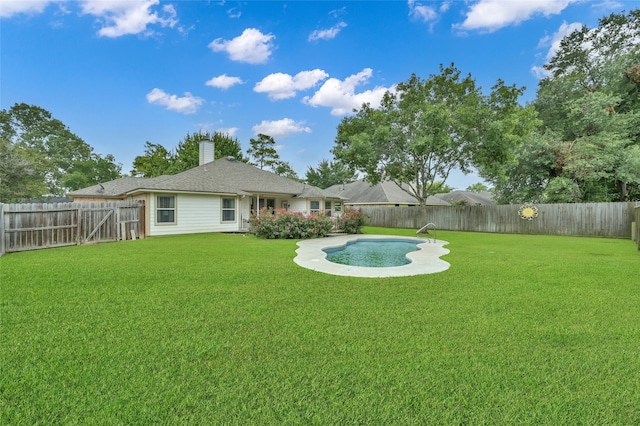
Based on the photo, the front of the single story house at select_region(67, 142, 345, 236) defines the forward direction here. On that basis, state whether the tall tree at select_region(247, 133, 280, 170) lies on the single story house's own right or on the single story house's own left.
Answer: on the single story house's own right

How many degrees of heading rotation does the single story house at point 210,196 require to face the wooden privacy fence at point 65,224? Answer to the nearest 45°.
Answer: approximately 90° to its left

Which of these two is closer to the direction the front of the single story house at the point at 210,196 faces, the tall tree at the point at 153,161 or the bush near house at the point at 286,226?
the tall tree

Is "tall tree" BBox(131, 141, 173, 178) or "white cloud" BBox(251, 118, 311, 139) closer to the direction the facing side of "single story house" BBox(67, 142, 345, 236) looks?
the tall tree

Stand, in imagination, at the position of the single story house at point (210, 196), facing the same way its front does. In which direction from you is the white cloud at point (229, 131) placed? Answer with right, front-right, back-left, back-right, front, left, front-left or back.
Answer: front-right

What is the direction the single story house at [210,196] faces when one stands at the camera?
facing away from the viewer and to the left of the viewer
